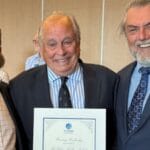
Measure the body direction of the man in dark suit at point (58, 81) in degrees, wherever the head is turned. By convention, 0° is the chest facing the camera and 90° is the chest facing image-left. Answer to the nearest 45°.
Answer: approximately 0°

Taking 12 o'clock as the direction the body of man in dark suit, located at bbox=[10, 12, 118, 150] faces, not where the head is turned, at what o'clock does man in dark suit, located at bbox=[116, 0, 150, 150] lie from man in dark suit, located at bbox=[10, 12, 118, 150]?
man in dark suit, located at bbox=[116, 0, 150, 150] is roughly at 9 o'clock from man in dark suit, located at bbox=[10, 12, 118, 150].
